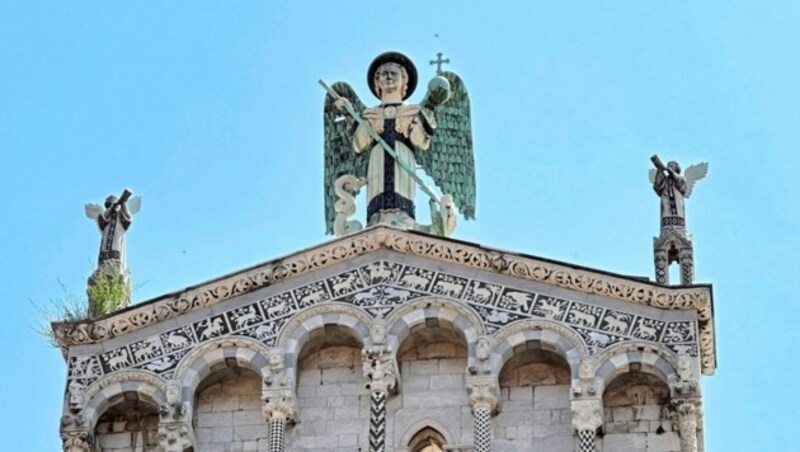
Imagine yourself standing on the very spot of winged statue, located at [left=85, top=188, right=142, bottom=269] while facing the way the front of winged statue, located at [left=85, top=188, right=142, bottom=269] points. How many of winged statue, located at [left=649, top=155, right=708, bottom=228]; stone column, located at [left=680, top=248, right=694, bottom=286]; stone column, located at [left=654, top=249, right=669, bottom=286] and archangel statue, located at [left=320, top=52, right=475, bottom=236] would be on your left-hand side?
4

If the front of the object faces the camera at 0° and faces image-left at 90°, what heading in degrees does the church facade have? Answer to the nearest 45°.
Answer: approximately 0°

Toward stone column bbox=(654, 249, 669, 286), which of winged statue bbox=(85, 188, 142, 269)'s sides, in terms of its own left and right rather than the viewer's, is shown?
left

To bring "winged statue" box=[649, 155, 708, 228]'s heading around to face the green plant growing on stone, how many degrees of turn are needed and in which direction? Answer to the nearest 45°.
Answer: approximately 90° to its right

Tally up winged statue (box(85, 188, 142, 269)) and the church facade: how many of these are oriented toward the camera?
2

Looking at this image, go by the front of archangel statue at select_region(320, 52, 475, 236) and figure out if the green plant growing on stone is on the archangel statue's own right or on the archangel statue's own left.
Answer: on the archangel statue's own right

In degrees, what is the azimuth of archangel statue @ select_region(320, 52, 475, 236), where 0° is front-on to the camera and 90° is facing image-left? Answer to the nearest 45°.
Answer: approximately 0°

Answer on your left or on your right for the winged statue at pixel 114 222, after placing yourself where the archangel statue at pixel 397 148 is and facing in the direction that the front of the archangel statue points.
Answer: on your right
